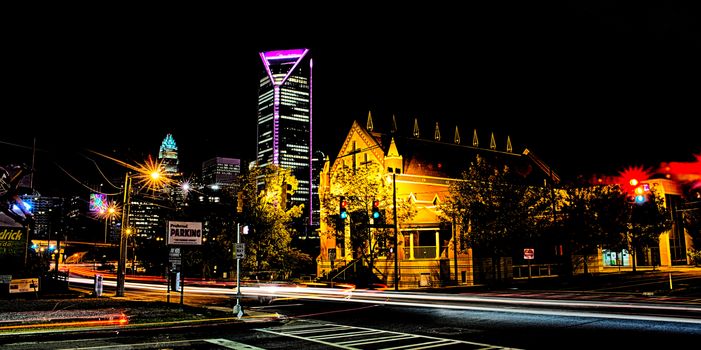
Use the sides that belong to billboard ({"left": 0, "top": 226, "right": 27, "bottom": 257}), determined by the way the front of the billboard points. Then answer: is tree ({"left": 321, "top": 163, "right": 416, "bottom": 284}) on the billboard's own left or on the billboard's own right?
on the billboard's own left

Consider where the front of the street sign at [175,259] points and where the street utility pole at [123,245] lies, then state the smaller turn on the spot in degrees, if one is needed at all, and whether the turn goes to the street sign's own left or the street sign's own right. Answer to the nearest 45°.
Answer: approximately 135° to the street sign's own right

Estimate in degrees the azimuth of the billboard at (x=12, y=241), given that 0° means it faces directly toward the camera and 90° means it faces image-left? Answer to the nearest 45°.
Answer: approximately 0°

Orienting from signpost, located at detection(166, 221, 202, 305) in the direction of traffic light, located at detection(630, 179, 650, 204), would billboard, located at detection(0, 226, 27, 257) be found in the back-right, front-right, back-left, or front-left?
back-left

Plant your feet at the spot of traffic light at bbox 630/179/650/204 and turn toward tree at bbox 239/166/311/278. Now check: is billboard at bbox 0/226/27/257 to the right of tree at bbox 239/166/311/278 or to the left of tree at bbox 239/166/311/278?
left

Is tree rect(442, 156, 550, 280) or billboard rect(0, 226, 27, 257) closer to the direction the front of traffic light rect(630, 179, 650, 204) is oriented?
the billboard

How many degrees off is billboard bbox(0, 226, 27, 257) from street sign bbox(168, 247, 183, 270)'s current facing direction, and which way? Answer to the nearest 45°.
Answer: approximately 135° to its right

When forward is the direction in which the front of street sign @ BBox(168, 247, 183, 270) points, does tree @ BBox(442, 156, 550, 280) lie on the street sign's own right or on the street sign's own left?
on the street sign's own left

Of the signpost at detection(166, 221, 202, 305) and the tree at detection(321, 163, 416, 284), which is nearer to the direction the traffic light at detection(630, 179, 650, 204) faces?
the signpost

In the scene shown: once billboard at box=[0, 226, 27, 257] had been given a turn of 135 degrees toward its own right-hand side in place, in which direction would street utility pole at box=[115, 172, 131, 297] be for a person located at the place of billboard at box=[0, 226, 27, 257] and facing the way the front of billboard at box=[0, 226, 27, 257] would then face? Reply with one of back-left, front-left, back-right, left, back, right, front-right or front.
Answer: back

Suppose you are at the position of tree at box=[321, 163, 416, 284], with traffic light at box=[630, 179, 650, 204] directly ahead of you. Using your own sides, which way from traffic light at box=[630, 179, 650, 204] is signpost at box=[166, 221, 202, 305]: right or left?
right

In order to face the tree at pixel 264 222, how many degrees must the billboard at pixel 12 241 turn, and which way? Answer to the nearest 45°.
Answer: approximately 135° to its left

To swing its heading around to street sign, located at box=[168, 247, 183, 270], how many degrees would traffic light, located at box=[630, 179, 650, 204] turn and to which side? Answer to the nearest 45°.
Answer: approximately 45° to its right
